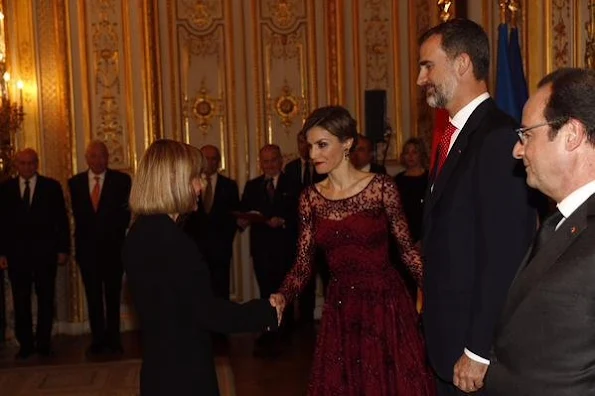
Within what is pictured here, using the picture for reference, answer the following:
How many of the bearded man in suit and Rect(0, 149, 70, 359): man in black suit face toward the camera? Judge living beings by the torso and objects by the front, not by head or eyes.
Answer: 1

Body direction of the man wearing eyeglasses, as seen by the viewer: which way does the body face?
to the viewer's left

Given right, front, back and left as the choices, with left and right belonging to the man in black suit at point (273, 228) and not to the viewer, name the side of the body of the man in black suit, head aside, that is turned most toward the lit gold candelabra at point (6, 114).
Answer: right

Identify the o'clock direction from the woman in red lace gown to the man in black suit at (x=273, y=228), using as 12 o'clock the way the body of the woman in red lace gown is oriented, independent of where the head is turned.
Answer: The man in black suit is roughly at 4 o'clock from the woman in red lace gown.

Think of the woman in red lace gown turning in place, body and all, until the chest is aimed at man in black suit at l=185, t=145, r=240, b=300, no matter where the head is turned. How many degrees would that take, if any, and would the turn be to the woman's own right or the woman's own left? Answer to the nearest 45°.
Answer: approximately 135° to the woman's own right

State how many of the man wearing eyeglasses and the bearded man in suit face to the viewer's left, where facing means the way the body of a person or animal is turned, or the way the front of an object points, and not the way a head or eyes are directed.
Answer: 2
